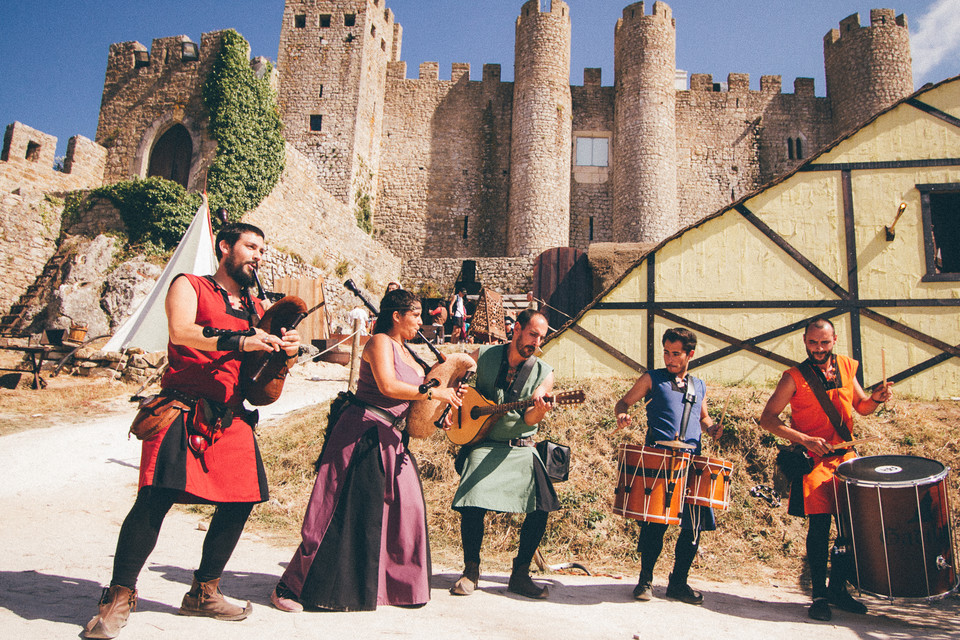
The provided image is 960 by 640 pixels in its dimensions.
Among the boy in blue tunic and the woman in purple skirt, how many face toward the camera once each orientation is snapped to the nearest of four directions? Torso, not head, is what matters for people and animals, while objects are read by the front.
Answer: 1

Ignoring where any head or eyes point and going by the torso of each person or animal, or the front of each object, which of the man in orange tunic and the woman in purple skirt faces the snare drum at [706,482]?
the woman in purple skirt

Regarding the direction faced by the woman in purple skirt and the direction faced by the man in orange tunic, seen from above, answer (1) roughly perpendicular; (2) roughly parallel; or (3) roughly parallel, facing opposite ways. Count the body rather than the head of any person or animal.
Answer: roughly perpendicular

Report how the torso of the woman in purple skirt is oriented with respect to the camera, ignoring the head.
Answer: to the viewer's right

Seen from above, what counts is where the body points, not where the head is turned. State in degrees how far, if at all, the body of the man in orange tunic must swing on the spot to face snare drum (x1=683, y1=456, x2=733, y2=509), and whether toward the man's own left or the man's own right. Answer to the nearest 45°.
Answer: approximately 90° to the man's own right

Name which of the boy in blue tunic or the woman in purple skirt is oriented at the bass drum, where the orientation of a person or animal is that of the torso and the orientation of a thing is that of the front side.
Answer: the woman in purple skirt

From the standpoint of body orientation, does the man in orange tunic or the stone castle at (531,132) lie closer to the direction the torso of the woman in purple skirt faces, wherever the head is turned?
the man in orange tunic

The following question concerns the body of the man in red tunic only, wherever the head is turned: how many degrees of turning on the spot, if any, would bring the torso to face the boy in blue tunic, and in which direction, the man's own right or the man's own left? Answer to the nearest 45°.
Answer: approximately 45° to the man's own left

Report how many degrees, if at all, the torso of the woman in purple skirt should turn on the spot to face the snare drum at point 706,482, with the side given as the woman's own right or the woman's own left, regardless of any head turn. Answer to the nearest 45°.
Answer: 0° — they already face it
